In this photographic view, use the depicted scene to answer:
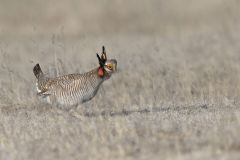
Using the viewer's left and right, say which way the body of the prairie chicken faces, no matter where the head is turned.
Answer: facing to the right of the viewer
